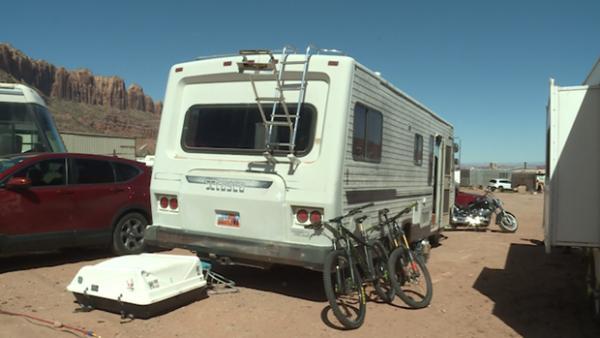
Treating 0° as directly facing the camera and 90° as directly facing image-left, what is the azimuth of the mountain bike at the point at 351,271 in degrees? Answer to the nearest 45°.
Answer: approximately 45°

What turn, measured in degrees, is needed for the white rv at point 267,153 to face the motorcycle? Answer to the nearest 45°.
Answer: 0° — it already faces it

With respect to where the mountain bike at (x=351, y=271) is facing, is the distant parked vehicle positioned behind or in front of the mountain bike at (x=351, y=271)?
behind

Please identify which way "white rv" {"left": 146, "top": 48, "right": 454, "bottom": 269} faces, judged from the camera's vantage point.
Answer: facing away from the viewer and to the right of the viewer

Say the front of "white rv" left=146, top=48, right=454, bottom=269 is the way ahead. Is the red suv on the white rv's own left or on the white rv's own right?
on the white rv's own left

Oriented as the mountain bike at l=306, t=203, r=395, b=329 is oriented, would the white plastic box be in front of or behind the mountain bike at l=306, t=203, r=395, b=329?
in front

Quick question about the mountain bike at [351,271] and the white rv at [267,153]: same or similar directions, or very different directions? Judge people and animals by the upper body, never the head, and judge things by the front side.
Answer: very different directions
